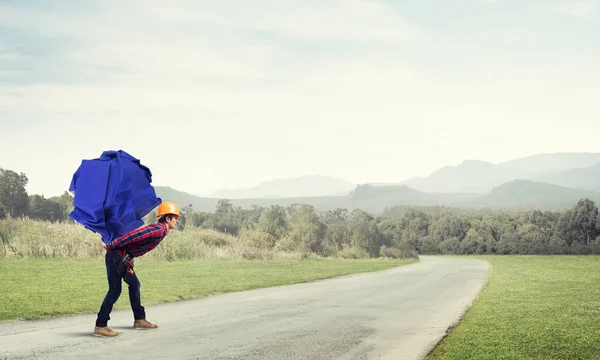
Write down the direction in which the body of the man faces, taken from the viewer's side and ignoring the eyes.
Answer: to the viewer's right

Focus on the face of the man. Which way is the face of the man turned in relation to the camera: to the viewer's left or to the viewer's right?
to the viewer's right
